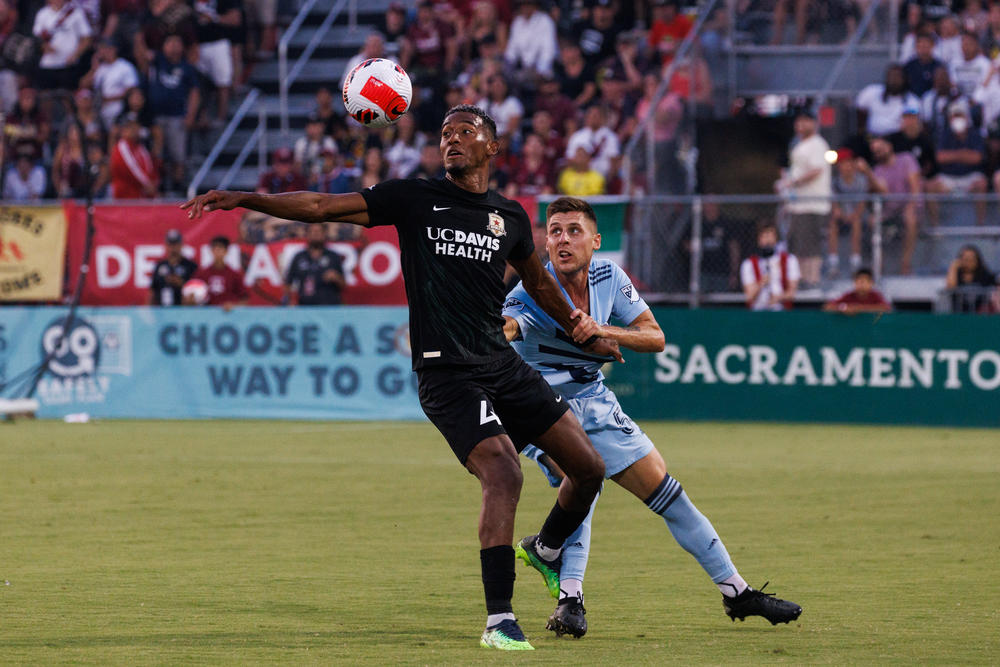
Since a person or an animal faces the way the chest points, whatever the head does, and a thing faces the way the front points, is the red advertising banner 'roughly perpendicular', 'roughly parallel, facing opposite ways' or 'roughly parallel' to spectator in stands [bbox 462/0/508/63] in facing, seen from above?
roughly parallel

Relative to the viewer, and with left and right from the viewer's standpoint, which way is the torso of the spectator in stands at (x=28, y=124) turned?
facing the viewer

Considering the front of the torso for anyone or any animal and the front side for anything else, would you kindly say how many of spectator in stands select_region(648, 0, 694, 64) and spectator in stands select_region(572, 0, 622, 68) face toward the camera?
2

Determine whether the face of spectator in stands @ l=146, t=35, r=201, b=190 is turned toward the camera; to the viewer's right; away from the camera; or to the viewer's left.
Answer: toward the camera

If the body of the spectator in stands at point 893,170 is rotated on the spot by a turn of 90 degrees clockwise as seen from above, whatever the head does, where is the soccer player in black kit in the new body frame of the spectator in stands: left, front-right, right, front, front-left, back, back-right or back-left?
back-left

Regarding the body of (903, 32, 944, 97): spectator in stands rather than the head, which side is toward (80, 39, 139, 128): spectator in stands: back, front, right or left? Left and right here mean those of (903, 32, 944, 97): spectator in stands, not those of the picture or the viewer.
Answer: right

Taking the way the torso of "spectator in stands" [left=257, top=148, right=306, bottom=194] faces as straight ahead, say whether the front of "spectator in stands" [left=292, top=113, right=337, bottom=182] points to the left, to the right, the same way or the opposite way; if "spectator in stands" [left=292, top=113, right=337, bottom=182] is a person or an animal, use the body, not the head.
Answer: the same way

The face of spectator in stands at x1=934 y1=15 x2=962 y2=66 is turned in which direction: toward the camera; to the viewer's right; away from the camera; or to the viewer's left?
toward the camera

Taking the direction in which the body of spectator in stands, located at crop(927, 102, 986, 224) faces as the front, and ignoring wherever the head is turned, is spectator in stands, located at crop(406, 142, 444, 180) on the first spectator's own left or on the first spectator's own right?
on the first spectator's own right

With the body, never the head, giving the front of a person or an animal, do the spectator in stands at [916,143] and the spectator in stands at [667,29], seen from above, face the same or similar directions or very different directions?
same or similar directions

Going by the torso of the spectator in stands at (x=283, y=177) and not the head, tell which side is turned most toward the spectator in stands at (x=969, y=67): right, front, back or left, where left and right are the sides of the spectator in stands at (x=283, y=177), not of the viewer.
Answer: left

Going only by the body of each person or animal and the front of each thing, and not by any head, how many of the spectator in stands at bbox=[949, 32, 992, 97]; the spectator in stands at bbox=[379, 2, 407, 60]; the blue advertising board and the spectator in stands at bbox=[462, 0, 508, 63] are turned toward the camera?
4

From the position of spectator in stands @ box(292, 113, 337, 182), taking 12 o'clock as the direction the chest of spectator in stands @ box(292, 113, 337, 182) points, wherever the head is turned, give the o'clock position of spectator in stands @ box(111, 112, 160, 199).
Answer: spectator in stands @ box(111, 112, 160, 199) is roughly at 3 o'clock from spectator in stands @ box(292, 113, 337, 182).

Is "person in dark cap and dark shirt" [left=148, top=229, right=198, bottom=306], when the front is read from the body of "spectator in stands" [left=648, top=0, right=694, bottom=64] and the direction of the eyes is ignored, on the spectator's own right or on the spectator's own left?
on the spectator's own right

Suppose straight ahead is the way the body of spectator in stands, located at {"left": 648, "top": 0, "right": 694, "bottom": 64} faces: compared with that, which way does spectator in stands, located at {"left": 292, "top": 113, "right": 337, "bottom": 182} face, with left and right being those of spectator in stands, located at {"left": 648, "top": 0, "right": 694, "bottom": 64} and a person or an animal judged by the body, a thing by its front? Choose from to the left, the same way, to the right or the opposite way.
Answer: the same way

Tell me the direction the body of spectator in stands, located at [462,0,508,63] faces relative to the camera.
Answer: toward the camera

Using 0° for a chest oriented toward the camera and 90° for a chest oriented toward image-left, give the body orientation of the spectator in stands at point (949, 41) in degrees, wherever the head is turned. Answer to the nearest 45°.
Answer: approximately 0°
